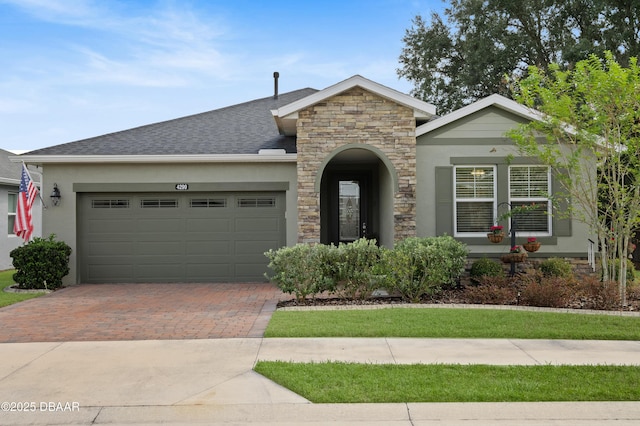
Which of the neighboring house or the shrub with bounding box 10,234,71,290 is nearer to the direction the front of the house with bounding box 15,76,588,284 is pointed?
the shrub

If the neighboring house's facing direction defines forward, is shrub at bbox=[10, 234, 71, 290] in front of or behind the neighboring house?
in front

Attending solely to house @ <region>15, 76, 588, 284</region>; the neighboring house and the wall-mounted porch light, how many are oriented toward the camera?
3

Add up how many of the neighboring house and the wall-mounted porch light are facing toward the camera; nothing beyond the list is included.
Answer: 2

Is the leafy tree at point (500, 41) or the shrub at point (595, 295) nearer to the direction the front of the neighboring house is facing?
the shrub

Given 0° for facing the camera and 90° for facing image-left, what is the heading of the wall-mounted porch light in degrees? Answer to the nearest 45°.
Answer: approximately 0°

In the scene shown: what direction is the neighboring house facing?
toward the camera

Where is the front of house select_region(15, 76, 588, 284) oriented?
toward the camera

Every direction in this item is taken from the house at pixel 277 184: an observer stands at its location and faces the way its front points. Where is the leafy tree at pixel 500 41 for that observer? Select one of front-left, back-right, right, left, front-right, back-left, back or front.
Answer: back-left
